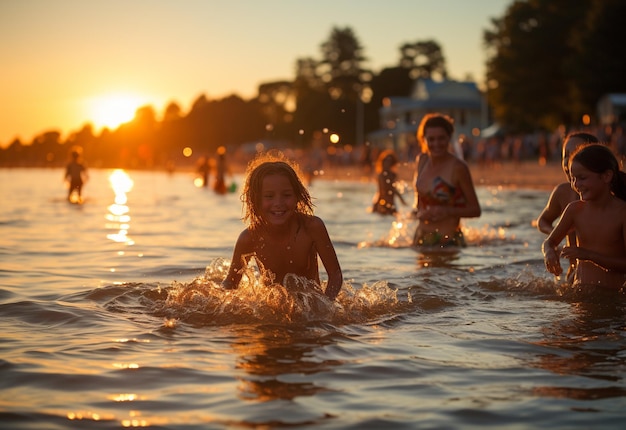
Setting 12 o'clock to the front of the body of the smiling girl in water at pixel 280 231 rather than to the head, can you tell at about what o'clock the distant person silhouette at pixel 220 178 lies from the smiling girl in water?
The distant person silhouette is roughly at 6 o'clock from the smiling girl in water.

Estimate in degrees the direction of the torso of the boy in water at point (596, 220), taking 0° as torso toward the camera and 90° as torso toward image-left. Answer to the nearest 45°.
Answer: approximately 45°

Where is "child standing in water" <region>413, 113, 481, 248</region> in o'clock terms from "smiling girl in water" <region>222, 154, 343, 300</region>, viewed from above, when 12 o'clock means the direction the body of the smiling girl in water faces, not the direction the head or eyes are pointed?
The child standing in water is roughly at 7 o'clock from the smiling girl in water.

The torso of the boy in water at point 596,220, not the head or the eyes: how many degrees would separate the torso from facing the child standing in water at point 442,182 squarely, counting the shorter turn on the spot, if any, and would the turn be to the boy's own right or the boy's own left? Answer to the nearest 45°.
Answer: approximately 90° to the boy's own right

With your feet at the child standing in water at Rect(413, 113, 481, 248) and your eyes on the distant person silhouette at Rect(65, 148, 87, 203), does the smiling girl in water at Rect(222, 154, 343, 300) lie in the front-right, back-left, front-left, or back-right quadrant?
back-left

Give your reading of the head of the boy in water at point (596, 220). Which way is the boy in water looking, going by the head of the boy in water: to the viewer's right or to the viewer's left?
to the viewer's left

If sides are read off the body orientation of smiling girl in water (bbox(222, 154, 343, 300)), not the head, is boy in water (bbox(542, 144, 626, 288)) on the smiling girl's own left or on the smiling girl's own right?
on the smiling girl's own left

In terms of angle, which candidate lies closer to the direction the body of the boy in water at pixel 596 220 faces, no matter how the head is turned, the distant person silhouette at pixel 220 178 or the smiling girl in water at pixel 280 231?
the smiling girl in water

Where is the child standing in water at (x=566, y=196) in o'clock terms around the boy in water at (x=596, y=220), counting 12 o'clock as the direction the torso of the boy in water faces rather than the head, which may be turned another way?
The child standing in water is roughly at 4 o'clock from the boy in water.

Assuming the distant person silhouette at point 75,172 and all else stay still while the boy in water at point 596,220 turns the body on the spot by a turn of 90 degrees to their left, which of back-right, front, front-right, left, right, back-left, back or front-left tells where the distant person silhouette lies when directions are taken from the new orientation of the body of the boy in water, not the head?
back
